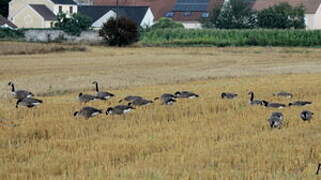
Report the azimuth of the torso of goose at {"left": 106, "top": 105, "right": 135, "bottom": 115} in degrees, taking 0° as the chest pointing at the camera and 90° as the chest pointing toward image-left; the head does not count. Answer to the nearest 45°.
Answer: approximately 90°

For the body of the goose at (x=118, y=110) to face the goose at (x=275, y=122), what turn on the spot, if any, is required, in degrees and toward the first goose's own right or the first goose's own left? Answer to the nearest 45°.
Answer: approximately 135° to the first goose's own left

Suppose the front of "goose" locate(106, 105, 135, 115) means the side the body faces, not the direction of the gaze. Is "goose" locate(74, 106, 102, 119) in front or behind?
in front

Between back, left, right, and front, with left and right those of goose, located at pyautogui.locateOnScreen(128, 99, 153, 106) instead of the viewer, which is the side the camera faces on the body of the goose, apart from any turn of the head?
left

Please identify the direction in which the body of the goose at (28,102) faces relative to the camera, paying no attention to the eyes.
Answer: to the viewer's left

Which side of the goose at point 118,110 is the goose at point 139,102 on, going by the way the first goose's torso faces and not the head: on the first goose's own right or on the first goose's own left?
on the first goose's own right

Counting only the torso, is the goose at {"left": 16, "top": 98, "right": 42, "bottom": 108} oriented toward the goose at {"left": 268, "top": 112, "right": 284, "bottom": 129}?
no

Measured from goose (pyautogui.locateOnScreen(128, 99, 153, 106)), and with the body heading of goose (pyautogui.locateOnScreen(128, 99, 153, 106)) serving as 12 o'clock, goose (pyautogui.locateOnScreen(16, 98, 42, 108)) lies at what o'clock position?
goose (pyautogui.locateOnScreen(16, 98, 42, 108)) is roughly at 12 o'clock from goose (pyautogui.locateOnScreen(128, 99, 153, 106)).

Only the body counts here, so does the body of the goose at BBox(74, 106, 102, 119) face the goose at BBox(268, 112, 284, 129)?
no

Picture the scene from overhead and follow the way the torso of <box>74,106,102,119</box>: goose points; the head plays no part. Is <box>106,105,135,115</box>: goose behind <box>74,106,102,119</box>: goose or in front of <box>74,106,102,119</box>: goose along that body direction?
behind

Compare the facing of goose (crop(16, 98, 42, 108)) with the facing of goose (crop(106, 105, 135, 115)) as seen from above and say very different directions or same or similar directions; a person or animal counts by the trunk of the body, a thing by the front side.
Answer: same or similar directions

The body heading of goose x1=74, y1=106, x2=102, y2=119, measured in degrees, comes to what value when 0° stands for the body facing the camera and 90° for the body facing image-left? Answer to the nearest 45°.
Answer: approximately 90°

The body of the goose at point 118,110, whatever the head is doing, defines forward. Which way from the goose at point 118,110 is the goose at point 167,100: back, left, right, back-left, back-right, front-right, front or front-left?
back-right

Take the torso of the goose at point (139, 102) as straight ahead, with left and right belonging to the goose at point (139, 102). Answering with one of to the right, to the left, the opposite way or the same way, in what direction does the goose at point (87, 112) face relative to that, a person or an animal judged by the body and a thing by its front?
the same way
